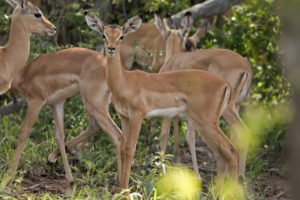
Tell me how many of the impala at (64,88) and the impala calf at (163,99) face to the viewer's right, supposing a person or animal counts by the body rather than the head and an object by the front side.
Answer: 0

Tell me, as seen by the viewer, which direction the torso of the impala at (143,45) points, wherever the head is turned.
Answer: to the viewer's right

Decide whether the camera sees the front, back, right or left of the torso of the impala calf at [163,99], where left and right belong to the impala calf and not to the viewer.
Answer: left

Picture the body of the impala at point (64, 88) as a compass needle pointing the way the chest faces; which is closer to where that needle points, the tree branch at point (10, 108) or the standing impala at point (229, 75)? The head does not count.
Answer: the tree branch

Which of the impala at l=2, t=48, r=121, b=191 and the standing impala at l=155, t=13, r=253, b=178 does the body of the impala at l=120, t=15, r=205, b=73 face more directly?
the standing impala

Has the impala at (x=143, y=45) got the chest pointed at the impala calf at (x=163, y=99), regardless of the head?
no

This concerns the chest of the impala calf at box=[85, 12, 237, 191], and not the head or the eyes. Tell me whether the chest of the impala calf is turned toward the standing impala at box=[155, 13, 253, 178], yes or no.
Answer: no

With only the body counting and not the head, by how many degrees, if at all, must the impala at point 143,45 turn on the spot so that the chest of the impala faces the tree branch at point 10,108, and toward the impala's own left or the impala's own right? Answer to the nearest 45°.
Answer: approximately 135° to the impala's own right

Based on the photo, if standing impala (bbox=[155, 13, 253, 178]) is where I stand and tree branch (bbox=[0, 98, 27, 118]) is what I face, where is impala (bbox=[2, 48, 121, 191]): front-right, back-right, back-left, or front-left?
front-left

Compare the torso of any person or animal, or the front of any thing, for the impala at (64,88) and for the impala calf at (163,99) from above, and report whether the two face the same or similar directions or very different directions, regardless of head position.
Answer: same or similar directions

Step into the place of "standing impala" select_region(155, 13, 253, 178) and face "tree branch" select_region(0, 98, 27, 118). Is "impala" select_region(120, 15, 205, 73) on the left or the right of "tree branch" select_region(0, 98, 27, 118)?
right

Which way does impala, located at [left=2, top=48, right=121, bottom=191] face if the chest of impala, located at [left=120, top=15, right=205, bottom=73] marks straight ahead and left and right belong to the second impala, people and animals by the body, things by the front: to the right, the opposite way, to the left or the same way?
the opposite way

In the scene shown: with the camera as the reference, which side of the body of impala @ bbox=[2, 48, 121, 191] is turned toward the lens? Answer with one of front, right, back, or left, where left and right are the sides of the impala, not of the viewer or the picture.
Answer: left
